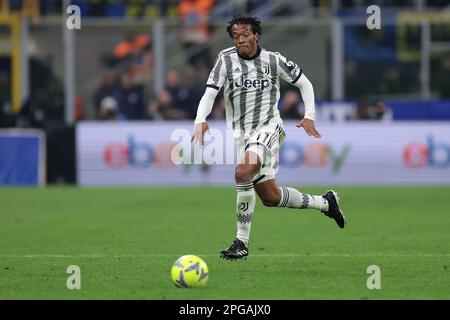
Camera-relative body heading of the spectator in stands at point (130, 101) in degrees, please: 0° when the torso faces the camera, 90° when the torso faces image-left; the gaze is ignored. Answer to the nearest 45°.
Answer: approximately 0°

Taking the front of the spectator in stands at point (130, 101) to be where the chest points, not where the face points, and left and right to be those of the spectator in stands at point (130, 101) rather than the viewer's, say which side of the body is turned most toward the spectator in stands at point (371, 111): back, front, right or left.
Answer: left

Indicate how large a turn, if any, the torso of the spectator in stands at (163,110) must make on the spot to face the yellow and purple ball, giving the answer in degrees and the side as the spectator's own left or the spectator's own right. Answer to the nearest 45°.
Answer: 0° — they already face it

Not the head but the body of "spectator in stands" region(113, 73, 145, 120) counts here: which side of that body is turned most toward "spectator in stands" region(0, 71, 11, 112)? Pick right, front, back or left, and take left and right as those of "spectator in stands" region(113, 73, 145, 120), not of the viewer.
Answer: right

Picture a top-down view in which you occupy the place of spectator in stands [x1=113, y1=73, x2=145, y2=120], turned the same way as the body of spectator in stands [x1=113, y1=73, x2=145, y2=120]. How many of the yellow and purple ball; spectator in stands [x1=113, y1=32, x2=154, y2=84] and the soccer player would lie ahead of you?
2

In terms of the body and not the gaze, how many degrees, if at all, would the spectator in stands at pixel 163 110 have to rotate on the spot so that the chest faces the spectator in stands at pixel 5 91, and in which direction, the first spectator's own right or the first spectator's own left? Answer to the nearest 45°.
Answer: approximately 135° to the first spectator's own right

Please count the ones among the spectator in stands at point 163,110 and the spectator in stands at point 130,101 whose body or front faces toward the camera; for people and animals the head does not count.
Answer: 2

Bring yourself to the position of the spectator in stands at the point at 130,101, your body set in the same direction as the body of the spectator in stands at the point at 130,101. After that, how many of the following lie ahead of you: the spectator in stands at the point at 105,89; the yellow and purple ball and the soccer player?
2
